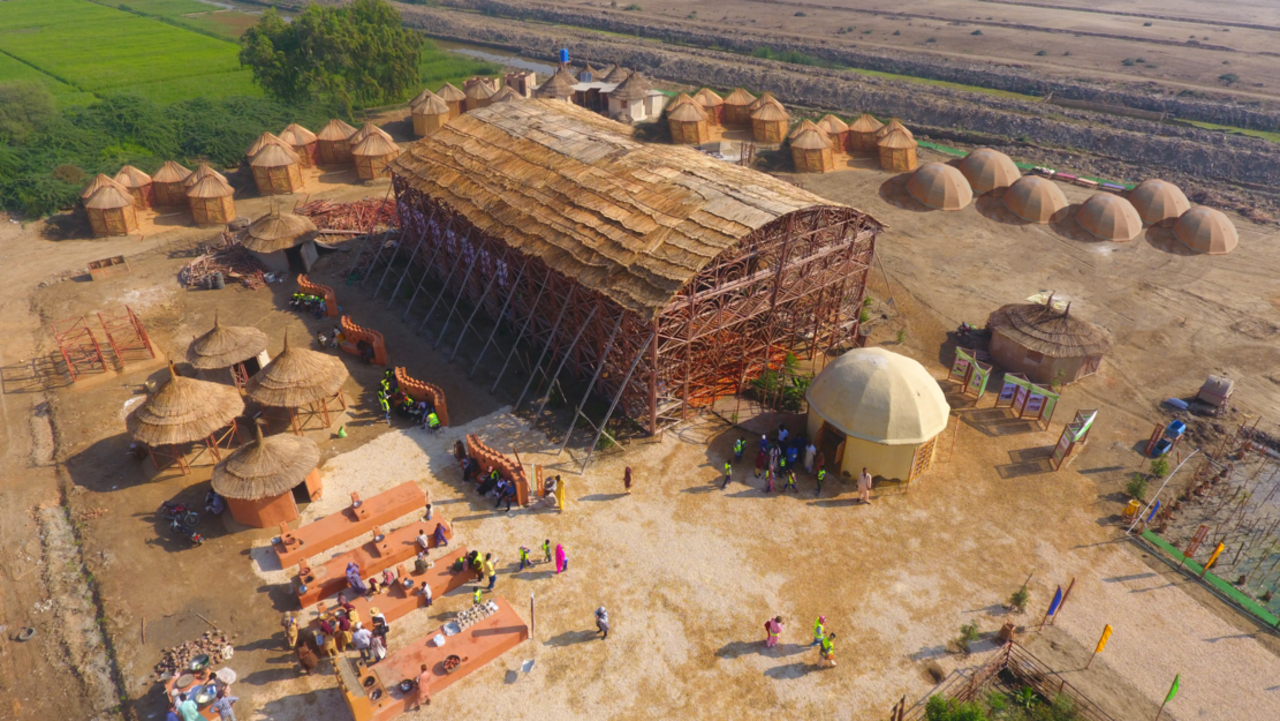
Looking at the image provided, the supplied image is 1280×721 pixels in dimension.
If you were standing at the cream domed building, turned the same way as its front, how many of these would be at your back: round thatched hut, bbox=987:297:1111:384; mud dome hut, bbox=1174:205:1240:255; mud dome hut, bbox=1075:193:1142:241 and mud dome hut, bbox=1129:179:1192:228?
4

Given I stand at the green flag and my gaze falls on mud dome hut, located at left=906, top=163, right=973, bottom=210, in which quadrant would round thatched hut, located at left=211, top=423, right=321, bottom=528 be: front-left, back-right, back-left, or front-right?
front-left

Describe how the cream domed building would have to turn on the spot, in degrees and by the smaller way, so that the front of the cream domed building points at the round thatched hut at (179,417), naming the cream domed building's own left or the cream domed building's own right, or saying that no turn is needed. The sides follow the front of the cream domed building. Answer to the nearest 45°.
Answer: approximately 45° to the cream domed building's own right

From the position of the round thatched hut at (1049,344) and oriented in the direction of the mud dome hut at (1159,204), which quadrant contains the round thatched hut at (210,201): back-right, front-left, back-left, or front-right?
back-left

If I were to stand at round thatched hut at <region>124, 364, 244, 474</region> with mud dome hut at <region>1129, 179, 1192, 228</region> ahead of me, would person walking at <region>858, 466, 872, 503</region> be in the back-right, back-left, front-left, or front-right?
front-right

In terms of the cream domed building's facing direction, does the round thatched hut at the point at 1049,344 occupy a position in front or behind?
behind

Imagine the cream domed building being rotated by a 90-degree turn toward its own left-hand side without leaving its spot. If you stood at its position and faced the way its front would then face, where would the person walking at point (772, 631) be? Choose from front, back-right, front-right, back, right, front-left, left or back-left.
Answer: front-right

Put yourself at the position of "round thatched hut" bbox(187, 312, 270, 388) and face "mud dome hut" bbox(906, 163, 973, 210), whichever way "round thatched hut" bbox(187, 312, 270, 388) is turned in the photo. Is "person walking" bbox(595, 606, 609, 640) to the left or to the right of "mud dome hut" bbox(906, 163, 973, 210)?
right

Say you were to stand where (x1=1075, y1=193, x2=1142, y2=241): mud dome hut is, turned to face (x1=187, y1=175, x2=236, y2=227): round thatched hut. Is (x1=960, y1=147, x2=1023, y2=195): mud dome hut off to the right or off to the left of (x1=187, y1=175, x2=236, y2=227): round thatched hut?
right

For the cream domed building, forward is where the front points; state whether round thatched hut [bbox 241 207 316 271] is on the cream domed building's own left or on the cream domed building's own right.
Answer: on the cream domed building's own right

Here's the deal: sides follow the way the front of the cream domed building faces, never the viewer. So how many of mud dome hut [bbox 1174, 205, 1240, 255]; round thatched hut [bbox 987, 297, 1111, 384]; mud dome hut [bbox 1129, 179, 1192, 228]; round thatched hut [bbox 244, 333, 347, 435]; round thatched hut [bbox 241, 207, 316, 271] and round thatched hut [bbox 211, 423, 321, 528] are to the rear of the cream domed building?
3

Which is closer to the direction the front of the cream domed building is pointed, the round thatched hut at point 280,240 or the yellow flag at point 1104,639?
the round thatched hut

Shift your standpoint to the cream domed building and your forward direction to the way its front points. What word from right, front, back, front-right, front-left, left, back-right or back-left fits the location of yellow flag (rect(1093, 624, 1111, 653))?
left

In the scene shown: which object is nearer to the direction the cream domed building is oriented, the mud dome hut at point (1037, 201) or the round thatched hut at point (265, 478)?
the round thatched hut

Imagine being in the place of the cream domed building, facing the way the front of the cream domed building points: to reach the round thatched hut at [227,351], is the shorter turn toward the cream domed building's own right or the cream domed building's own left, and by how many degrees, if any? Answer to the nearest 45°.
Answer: approximately 45° to the cream domed building's own right

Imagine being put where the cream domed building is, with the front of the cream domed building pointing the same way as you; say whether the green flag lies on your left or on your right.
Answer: on your left

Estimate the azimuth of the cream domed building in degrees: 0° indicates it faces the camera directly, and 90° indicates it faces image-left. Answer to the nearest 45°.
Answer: approximately 45°

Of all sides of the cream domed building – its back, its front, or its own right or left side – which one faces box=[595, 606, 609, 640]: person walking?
front

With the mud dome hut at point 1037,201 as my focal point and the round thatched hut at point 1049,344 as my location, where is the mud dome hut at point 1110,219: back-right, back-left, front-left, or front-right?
front-right

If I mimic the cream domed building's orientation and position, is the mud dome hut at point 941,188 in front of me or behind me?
behind

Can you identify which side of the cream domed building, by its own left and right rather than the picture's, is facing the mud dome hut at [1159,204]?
back
